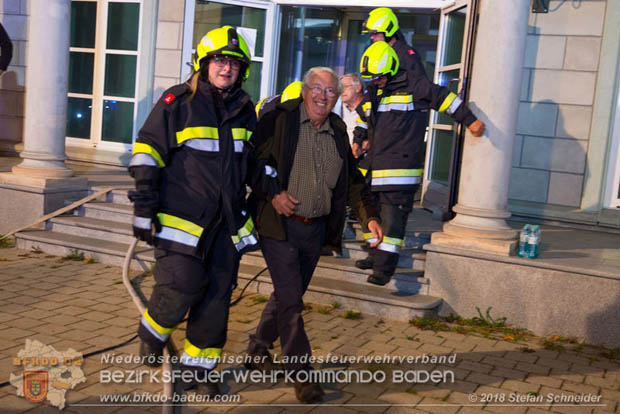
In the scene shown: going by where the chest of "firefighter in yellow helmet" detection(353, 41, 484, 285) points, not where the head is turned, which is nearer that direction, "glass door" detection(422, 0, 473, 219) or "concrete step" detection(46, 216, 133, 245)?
the concrete step

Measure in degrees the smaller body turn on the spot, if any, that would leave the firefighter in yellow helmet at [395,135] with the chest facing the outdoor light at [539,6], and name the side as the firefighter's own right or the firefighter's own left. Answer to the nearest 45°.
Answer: approximately 180°

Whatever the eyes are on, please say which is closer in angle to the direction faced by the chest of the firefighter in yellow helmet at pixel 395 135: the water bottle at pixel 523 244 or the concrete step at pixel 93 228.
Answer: the concrete step

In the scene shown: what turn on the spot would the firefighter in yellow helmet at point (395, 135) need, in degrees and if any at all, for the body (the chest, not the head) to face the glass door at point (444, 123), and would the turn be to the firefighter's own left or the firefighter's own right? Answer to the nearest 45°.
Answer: approximately 135° to the firefighter's own right

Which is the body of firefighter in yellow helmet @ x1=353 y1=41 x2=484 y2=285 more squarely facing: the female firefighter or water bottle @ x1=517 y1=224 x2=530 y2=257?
the female firefighter

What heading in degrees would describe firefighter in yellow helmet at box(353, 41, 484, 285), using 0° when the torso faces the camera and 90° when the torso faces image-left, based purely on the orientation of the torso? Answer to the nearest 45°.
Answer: approximately 45°

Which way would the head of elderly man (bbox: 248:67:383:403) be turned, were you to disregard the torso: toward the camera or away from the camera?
toward the camera

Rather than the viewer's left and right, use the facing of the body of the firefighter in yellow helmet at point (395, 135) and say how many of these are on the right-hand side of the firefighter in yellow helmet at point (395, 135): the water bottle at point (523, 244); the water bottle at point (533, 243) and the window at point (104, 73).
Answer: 1

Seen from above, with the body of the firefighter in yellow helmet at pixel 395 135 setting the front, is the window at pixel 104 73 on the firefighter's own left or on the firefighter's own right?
on the firefighter's own right

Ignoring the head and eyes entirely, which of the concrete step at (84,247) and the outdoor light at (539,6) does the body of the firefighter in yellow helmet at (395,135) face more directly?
the concrete step

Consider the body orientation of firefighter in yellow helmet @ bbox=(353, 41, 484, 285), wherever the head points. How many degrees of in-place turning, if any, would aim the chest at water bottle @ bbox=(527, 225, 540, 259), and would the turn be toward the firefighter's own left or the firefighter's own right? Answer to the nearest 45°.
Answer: approximately 135° to the firefighter's own left

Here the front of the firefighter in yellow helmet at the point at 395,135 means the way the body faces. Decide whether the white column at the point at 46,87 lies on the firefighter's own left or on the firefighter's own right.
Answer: on the firefighter's own right

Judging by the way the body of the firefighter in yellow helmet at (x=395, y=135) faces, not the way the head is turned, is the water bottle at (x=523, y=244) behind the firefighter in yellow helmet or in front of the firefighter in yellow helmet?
behind
